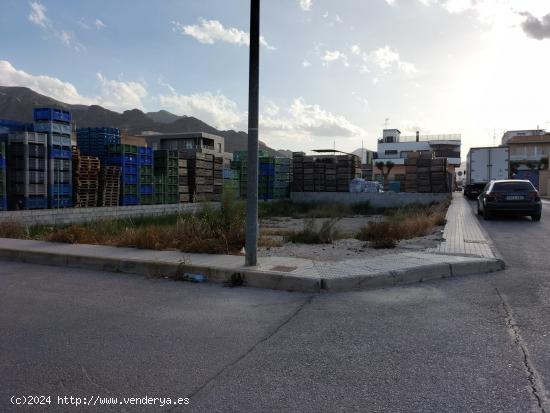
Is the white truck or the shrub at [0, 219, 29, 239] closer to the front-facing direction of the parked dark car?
the white truck

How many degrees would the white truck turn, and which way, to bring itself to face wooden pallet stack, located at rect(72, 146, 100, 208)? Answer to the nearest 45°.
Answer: approximately 135° to its left

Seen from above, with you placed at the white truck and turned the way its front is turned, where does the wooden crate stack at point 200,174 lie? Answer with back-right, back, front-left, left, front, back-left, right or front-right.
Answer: back-left

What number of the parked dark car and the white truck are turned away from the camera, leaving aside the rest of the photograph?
2

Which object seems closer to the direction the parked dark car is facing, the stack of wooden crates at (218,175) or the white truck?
the white truck

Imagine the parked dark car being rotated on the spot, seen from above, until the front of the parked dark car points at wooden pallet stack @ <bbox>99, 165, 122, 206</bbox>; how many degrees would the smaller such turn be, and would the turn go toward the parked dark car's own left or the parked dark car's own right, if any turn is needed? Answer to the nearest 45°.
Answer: approximately 90° to the parked dark car's own left

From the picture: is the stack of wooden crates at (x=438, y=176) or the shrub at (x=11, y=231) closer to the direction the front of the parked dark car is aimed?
the stack of wooden crates

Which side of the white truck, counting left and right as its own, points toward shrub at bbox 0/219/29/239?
back

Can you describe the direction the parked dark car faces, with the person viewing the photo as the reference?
facing away from the viewer

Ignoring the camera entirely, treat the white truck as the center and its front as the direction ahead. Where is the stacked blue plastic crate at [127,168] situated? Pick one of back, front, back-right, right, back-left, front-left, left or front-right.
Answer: back-left

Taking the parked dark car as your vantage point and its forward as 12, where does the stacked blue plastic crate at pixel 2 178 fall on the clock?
The stacked blue plastic crate is roughly at 8 o'clock from the parked dark car.

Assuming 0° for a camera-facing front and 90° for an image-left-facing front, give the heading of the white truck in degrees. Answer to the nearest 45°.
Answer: approximately 180°

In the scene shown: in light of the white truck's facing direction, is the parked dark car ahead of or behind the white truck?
behind
